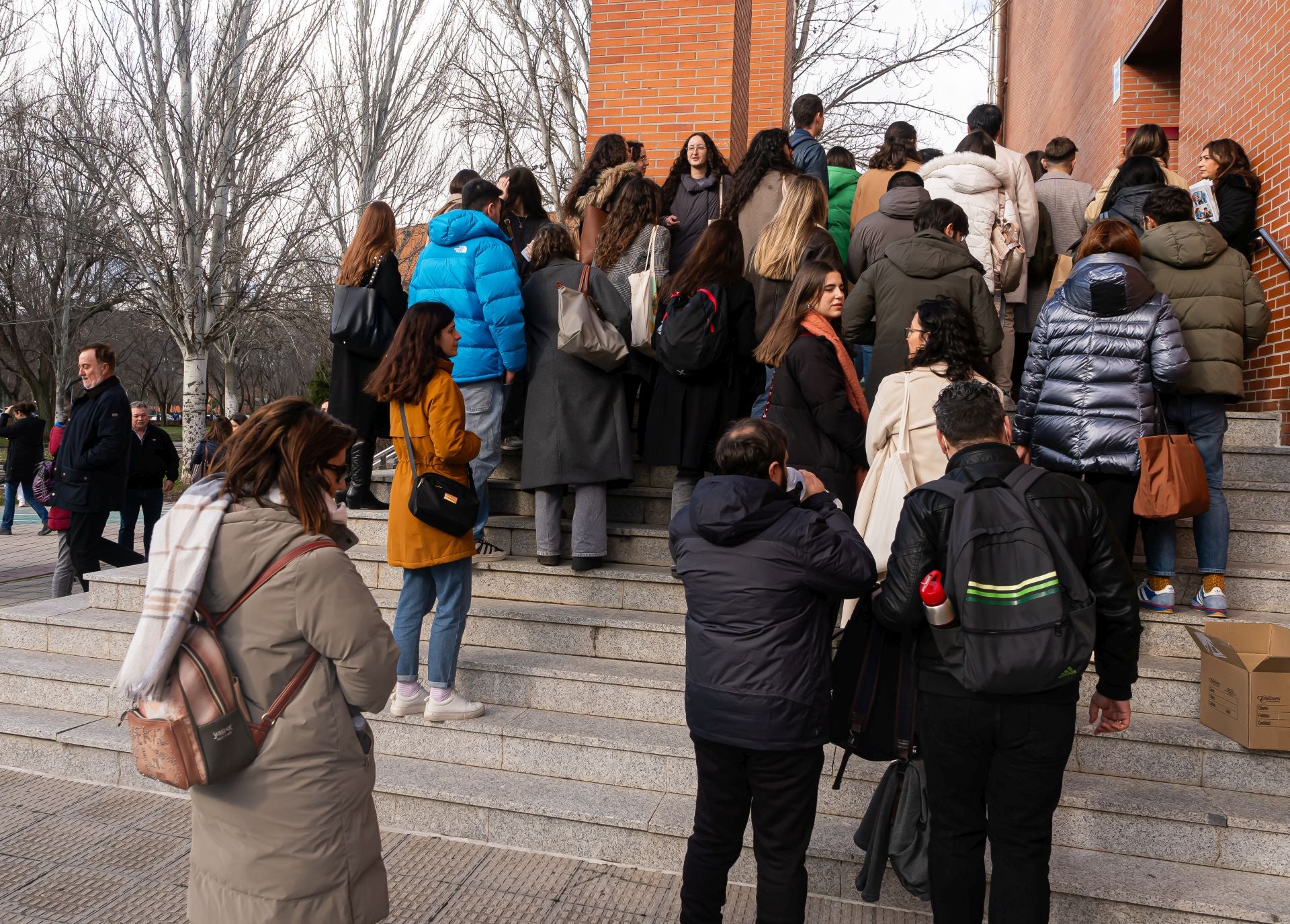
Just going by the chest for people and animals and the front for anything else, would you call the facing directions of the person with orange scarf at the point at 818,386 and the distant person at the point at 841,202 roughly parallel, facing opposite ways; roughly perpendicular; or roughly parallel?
roughly perpendicular

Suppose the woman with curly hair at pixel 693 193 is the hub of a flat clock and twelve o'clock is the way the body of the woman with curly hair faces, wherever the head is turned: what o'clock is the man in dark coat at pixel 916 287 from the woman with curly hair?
The man in dark coat is roughly at 11 o'clock from the woman with curly hair.

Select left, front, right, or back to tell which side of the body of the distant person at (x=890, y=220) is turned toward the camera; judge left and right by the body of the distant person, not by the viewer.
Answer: back

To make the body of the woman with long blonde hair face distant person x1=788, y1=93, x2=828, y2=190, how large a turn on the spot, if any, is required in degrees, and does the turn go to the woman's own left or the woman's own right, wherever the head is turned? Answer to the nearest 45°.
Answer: approximately 45° to the woman's own left

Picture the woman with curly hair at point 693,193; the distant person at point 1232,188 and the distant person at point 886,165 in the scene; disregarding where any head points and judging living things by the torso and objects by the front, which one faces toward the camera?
the woman with curly hair

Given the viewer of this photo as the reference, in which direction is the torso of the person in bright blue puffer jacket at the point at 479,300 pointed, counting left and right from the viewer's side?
facing away from the viewer and to the right of the viewer

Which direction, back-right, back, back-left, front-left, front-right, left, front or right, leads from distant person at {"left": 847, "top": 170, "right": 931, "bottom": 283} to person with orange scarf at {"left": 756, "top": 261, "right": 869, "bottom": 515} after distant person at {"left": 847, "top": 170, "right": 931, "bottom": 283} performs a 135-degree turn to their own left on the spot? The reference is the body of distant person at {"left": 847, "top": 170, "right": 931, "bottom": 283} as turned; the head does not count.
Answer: front-left

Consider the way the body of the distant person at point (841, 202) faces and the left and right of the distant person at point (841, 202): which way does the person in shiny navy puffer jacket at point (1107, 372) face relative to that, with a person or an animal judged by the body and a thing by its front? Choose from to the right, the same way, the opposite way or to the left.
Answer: the same way

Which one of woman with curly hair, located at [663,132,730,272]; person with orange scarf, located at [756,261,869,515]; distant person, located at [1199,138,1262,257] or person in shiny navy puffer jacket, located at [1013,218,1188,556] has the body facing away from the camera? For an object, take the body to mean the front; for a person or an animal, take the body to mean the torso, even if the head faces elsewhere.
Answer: person in shiny navy puffer jacket, located at [1013,218,1188,556]

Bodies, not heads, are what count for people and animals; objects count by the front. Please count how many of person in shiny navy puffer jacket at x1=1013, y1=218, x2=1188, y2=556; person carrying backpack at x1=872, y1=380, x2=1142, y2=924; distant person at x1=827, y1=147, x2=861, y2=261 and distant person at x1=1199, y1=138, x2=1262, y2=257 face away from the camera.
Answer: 3

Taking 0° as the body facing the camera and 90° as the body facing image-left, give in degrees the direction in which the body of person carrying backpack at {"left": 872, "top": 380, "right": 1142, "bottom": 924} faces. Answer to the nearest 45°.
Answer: approximately 180°

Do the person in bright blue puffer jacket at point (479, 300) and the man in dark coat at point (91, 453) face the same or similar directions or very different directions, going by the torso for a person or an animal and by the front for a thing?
very different directions

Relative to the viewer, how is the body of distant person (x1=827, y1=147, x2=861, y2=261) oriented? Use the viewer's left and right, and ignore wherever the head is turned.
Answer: facing away from the viewer

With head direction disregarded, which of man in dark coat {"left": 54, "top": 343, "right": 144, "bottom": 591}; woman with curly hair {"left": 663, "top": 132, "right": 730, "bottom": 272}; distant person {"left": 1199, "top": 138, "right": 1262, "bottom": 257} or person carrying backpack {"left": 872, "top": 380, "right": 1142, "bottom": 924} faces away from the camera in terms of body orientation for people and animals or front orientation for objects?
the person carrying backpack

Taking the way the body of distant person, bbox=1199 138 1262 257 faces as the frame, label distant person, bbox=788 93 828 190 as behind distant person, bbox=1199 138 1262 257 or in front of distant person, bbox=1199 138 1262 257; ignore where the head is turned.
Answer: in front

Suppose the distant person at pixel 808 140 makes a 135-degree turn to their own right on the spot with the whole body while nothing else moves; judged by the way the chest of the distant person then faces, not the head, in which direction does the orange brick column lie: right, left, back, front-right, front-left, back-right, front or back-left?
back-right

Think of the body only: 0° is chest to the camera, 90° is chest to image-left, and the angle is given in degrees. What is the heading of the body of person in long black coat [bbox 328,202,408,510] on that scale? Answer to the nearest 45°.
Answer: approximately 225°

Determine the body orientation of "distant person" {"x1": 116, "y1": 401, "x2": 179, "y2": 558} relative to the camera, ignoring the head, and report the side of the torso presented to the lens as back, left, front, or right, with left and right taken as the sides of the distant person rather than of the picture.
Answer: front

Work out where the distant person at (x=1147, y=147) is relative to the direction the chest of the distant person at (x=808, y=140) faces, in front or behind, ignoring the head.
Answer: in front
